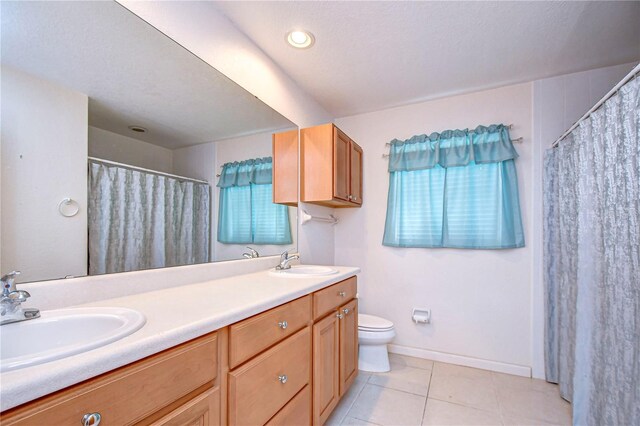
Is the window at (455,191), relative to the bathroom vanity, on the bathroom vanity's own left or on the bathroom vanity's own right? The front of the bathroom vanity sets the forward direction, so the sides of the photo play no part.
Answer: on the bathroom vanity's own left

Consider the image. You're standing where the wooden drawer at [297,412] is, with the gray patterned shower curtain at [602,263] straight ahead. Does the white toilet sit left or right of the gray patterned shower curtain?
left

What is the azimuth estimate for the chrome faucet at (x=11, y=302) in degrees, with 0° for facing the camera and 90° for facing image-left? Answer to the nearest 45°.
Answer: approximately 315°

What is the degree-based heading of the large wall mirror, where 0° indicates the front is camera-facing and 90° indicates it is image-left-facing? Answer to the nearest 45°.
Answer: approximately 315°

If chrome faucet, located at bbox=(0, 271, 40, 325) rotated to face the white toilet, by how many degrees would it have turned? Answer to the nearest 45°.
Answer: approximately 45° to its left

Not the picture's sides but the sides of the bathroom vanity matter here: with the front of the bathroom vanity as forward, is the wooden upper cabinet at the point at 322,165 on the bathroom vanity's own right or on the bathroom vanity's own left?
on the bathroom vanity's own left

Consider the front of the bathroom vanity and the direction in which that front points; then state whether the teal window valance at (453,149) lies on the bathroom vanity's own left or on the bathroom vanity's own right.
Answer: on the bathroom vanity's own left
